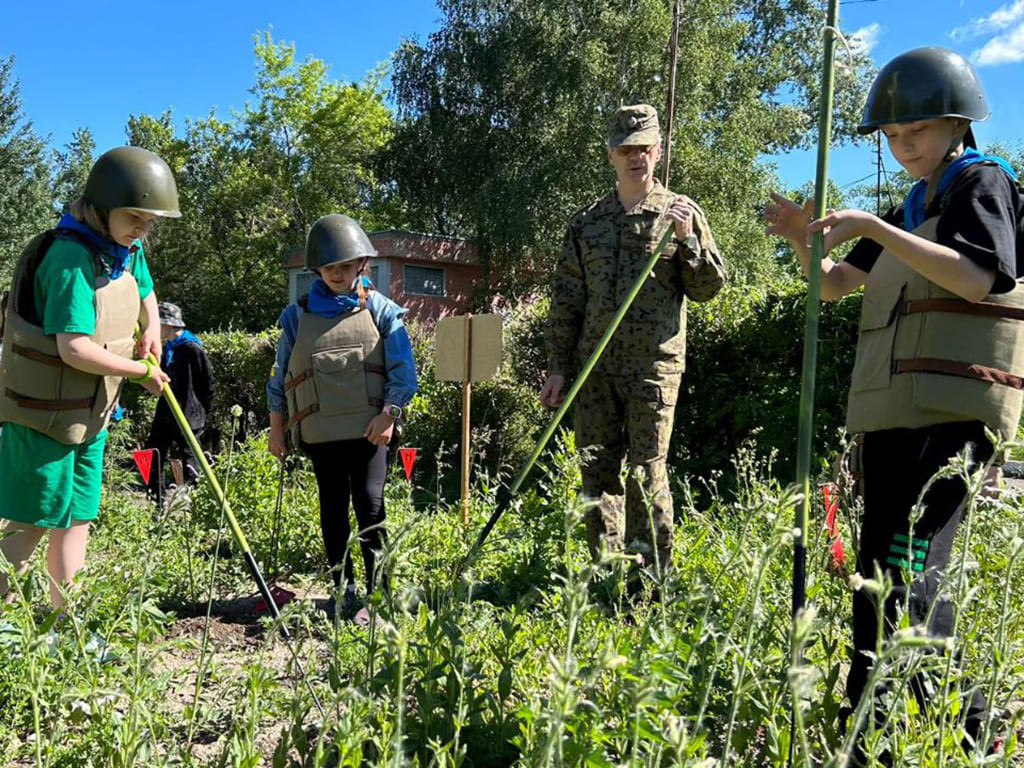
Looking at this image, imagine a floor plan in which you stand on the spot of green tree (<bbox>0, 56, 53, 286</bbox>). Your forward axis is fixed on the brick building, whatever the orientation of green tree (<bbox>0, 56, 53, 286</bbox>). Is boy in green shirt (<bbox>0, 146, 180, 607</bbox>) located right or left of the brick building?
right

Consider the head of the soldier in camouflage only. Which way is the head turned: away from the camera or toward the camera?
toward the camera

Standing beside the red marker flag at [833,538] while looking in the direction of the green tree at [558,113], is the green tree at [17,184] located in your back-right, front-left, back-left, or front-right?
front-left

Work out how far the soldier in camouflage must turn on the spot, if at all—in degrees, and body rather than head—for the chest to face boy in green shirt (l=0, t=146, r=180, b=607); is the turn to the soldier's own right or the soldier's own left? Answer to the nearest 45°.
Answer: approximately 45° to the soldier's own right

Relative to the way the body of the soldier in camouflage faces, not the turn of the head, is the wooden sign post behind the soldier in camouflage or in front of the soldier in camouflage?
behind

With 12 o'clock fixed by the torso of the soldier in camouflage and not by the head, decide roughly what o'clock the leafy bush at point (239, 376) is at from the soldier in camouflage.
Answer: The leafy bush is roughly at 5 o'clock from the soldier in camouflage.

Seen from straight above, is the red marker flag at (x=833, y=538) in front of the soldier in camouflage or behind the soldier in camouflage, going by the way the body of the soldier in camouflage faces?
in front

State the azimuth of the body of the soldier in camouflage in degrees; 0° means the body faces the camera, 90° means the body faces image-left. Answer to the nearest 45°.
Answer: approximately 0°

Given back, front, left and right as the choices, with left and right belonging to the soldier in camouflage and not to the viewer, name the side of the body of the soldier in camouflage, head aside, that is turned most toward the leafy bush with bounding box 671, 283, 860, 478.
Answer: back

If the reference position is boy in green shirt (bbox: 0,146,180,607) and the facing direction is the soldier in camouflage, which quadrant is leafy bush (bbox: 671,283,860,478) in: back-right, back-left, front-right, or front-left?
front-left

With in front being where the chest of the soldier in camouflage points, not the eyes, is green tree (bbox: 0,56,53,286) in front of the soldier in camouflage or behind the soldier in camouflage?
behind

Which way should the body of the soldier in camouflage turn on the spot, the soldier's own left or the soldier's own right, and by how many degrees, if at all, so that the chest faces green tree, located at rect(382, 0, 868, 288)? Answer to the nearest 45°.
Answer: approximately 180°

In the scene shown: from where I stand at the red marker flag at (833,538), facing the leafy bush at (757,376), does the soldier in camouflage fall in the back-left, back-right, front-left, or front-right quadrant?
front-left

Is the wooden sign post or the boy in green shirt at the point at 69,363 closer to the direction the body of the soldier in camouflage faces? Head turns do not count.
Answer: the boy in green shirt

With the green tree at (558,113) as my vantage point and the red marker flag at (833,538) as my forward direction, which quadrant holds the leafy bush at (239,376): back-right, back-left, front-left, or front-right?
front-right
